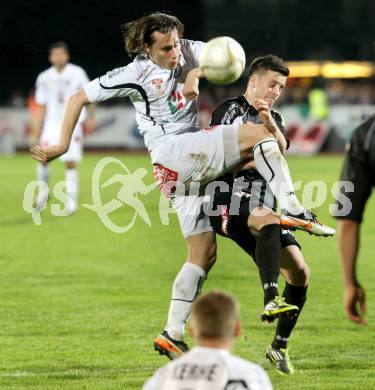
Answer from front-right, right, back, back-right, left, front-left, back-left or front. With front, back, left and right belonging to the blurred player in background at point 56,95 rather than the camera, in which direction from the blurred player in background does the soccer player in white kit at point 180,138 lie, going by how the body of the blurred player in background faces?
front

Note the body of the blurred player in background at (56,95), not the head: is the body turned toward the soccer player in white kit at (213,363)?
yes

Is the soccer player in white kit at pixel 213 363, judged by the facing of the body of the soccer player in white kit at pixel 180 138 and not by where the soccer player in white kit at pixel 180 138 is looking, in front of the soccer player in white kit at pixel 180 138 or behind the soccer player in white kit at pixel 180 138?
in front

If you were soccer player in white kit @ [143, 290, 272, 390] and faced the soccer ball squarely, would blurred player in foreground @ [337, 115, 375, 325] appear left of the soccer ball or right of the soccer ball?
right

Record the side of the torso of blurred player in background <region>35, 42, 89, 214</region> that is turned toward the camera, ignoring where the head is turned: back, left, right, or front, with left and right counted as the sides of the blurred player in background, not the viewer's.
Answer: front

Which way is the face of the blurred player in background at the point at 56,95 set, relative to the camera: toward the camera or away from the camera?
toward the camera

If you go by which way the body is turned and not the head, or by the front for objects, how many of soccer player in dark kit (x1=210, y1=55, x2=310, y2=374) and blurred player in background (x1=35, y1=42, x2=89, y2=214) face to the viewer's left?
0

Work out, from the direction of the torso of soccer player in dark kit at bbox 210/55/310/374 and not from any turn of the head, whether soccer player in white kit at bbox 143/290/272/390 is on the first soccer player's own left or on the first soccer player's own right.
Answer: on the first soccer player's own right

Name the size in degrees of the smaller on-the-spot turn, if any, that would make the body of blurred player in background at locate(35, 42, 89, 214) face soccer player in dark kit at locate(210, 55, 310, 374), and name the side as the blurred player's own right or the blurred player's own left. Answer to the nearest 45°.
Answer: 0° — they already face them

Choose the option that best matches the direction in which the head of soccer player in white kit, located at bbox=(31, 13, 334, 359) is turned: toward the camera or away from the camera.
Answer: toward the camera

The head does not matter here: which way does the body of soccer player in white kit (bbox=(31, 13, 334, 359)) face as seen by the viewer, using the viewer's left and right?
facing the viewer and to the right of the viewer

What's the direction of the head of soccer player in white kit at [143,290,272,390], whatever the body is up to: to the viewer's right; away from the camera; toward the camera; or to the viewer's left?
away from the camera

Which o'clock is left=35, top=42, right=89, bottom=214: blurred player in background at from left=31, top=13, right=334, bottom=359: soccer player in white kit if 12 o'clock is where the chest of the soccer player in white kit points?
The blurred player in background is roughly at 7 o'clock from the soccer player in white kit.

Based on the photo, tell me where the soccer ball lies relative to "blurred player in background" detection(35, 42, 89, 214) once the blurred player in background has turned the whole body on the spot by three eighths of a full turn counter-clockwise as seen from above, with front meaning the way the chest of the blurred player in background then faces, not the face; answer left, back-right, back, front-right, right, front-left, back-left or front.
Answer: back-right
